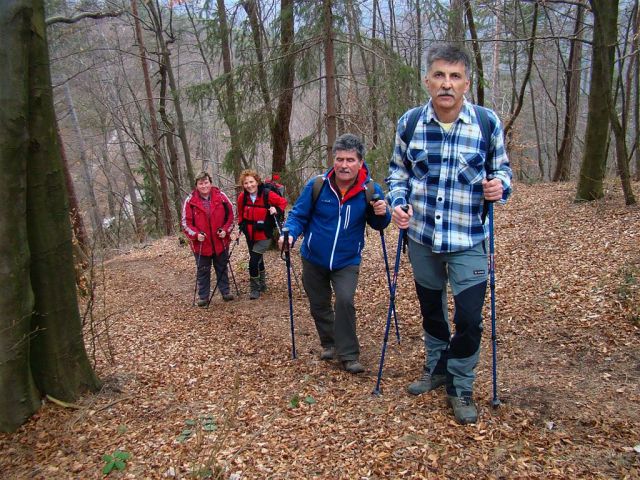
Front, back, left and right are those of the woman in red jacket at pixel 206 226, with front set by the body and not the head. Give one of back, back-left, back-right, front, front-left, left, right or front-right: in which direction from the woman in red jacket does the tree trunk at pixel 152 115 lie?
back

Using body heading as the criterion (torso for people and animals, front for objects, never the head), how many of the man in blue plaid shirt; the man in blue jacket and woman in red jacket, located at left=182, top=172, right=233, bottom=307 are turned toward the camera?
3

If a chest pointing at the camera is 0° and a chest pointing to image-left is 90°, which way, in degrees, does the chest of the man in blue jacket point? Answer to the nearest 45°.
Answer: approximately 0°

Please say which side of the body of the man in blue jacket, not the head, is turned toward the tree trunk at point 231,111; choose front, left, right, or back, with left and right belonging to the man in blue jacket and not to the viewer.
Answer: back

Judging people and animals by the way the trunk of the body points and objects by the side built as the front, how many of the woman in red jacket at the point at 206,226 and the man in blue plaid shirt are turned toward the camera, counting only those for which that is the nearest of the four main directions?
2

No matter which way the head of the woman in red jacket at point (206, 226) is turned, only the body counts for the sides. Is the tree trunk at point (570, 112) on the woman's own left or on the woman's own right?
on the woman's own left
